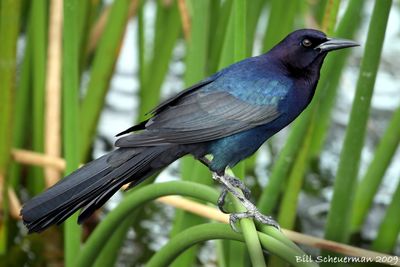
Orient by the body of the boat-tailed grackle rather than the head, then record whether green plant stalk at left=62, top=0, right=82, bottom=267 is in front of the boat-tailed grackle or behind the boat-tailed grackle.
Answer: behind

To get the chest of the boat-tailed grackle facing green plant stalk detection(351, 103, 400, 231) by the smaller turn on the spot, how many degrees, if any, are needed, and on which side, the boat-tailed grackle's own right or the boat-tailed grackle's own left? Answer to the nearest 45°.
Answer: approximately 45° to the boat-tailed grackle's own left

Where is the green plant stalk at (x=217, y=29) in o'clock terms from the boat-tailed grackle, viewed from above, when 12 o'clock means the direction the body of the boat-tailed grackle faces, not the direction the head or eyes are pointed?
The green plant stalk is roughly at 9 o'clock from the boat-tailed grackle.

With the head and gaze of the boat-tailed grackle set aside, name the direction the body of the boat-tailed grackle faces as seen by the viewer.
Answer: to the viewer's right

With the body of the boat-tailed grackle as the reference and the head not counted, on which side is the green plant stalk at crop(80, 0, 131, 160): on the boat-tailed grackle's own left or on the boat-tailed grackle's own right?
on the boat-tailed grackle's own left

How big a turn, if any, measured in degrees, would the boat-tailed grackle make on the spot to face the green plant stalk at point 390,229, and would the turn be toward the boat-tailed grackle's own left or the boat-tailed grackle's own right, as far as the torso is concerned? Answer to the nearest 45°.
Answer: approximately 45° to the boat-tailed grackle's own left
